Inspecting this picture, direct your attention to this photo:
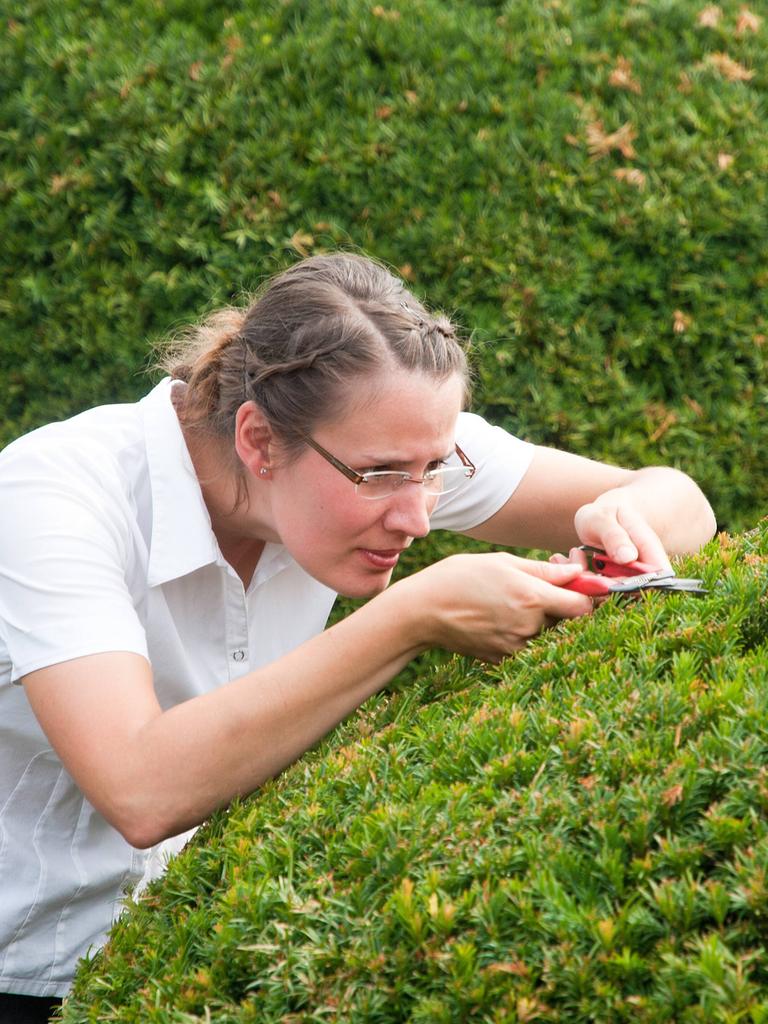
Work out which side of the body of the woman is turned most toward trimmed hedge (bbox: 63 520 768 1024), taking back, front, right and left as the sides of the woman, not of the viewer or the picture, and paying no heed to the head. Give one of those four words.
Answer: front

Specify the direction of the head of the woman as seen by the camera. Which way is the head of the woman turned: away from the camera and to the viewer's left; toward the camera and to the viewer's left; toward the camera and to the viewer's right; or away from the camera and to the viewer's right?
toward the camera and to the viewer's right
